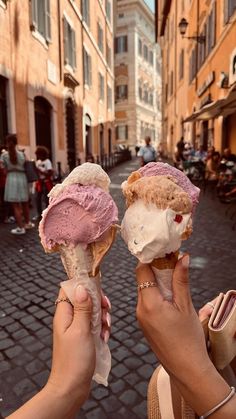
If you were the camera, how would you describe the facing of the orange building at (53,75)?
facing the viewer and to the right of the viewer

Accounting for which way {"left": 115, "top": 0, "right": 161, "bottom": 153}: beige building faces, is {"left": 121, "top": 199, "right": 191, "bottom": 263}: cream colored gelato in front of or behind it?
in front

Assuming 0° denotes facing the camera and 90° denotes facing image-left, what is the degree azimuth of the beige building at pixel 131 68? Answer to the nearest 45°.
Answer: approximately 315°

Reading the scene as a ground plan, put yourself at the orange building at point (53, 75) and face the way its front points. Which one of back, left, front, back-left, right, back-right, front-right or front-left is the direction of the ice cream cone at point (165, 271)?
front-right

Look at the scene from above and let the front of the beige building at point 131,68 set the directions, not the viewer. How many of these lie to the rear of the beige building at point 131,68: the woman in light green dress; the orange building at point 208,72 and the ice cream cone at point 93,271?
0

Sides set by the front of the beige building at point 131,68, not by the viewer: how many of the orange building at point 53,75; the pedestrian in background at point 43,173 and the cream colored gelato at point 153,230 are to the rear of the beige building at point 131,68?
0

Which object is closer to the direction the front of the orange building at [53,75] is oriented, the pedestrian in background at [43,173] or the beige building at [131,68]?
the pedestrian in background

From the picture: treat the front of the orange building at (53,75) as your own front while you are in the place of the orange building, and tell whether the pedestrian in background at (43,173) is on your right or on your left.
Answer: on your right

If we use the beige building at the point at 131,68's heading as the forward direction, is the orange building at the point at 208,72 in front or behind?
in front
